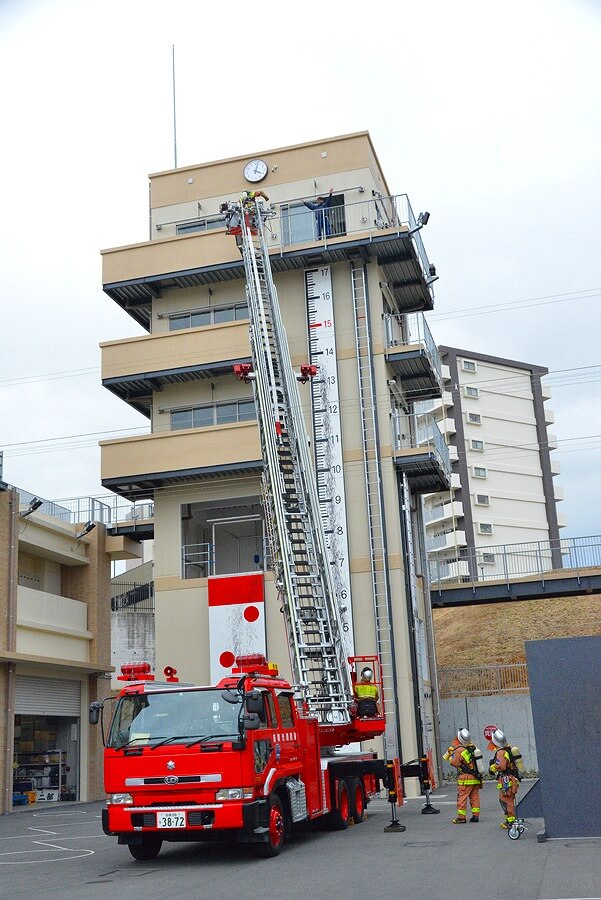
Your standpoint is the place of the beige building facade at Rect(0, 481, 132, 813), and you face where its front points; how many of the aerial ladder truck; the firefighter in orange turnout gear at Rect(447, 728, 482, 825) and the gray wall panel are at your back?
0

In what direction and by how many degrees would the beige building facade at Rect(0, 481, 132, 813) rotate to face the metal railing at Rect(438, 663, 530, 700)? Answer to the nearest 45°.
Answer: approximately 45° to its left

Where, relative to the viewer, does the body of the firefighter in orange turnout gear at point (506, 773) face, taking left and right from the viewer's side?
facing to the left of the viewer

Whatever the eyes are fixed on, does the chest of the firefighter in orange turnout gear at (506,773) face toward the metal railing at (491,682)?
no

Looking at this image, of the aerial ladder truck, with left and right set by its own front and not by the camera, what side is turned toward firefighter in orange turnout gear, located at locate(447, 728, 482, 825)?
back

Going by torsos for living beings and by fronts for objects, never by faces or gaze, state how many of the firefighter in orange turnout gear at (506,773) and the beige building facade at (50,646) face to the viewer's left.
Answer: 1

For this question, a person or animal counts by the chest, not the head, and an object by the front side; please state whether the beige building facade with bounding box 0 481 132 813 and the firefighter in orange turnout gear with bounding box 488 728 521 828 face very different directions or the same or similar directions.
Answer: very different directions

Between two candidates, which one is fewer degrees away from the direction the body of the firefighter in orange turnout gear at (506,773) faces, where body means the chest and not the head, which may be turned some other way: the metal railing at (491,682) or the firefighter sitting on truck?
the firefighter sitting on truck

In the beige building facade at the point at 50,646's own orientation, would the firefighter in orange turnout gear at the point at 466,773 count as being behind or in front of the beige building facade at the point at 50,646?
in front

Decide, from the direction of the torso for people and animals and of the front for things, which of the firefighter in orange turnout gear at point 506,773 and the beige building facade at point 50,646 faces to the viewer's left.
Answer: the firefighter in orange turnout gear

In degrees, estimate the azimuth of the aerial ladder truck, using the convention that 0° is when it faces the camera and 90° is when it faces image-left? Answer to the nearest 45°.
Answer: approximately 45°

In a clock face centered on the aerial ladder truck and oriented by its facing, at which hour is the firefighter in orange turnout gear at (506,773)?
The firefighter in orange turnout gear is roughly at 7 o'clock from the aerial ladder truck.

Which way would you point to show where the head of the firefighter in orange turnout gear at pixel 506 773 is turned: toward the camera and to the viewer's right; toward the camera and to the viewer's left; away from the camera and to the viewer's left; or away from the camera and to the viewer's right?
away from the camera and to the viewer's left

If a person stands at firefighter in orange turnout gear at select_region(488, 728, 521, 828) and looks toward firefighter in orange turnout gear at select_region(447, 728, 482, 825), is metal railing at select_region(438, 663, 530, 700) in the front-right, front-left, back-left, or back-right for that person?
front-right

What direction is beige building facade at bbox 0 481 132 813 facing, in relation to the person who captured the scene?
facing the viewer and to the right of the viewer

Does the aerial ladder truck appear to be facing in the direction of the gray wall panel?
no
